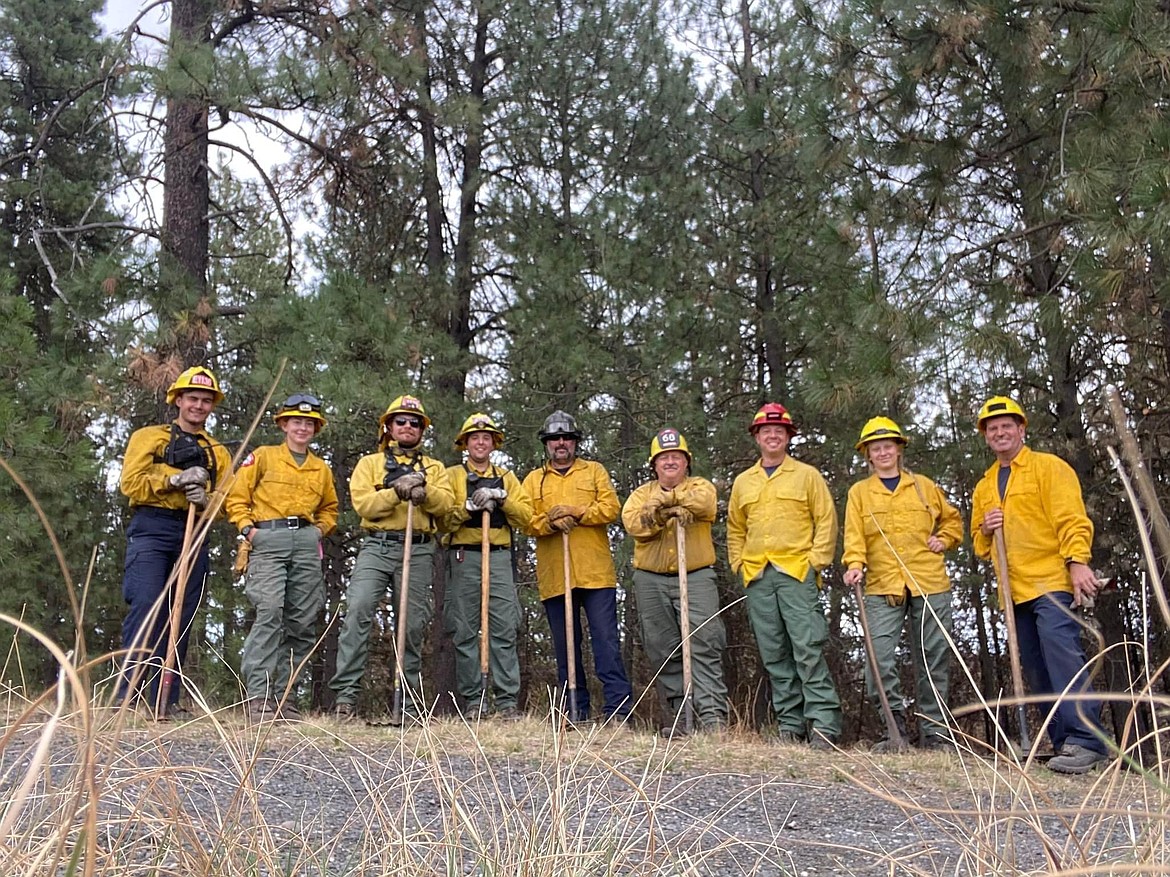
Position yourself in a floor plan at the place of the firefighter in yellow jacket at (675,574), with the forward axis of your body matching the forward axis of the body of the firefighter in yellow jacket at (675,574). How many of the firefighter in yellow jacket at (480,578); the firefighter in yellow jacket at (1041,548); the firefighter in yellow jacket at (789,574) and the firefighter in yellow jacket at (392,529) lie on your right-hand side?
2

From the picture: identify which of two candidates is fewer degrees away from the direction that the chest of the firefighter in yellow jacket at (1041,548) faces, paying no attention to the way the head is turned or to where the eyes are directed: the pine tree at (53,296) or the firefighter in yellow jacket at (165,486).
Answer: the firefighter in yellow jacket

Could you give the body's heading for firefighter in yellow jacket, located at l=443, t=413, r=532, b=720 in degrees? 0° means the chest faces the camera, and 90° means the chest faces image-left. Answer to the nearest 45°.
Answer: approximately 0°

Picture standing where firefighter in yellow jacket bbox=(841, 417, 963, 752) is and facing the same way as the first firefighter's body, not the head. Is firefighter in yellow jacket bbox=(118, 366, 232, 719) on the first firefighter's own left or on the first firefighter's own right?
on the first firefighter's own right

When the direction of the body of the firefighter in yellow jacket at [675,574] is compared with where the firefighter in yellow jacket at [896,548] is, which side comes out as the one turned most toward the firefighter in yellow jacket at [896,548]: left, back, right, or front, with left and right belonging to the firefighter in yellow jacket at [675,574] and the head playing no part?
left

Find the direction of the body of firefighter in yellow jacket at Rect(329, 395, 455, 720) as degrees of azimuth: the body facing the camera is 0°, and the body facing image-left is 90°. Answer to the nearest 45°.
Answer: approximately 0°

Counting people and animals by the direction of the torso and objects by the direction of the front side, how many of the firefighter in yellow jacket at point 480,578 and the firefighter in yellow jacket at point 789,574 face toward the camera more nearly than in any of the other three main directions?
2

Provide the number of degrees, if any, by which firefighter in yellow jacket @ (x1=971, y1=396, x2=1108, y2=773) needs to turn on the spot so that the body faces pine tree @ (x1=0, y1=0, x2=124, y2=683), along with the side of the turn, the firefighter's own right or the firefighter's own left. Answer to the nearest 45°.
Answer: approximately 45° to the firefighter's own right
